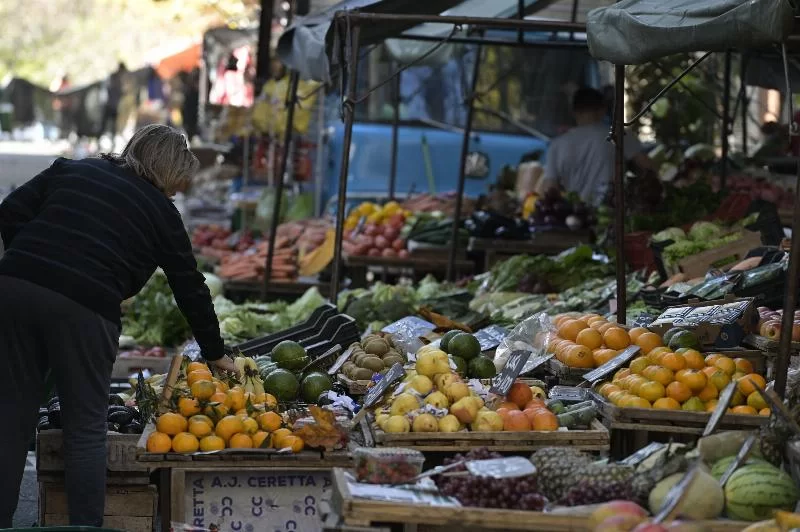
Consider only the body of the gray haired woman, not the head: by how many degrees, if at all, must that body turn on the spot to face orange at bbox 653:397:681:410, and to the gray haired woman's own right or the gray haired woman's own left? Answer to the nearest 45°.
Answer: approximately 45° to the gray haired woman's own right

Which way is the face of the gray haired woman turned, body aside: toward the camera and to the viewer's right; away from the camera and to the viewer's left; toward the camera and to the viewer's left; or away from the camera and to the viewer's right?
away from the camera and to the viewer's right

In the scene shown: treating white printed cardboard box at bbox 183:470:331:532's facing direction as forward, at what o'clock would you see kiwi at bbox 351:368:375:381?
The kiwi is roughly at 7 o'clock from the white printed cardboard box.

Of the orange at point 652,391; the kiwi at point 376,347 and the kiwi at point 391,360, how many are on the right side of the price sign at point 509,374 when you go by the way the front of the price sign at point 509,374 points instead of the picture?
2

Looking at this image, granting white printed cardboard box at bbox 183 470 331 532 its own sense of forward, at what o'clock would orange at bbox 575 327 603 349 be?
The orange is roughly at 8 o'clock from the white printed cardboard box.

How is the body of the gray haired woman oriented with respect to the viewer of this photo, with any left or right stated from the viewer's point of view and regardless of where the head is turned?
facing away from the viewer and to the right of the viewer
